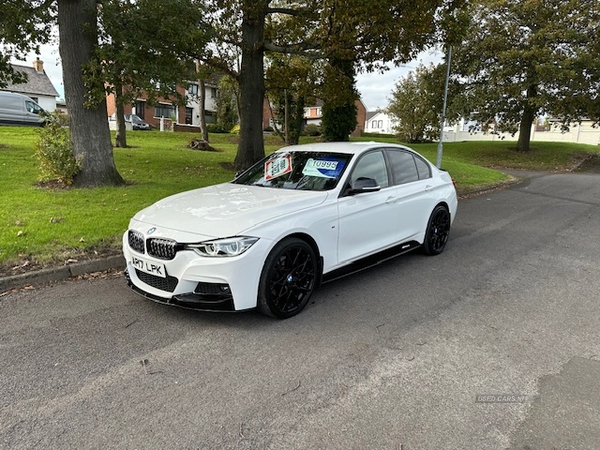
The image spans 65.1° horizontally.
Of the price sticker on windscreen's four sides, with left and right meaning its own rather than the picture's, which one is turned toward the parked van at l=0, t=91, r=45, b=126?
right

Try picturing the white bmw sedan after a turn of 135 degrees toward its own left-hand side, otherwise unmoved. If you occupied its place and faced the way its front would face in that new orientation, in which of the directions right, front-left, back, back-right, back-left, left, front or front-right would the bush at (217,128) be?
left

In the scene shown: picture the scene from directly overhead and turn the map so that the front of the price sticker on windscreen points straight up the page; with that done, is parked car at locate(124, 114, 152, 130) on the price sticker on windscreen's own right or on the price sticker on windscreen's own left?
on the price sticker on windscreen's own right

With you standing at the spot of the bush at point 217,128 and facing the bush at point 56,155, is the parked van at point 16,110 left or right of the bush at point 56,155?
right

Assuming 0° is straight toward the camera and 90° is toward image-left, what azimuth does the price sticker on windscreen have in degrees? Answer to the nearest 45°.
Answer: approximately 45°

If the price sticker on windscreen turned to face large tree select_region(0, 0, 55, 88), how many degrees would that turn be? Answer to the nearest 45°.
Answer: approximately 90° to its right

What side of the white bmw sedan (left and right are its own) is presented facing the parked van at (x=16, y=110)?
right

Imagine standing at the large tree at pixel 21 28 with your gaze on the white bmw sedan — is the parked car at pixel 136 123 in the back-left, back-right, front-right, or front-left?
back-left

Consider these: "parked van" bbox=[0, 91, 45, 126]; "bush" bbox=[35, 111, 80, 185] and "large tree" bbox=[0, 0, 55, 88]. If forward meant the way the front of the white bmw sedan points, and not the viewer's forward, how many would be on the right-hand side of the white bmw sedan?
3

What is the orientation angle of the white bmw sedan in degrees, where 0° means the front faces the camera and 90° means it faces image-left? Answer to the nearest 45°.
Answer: approximately 45°

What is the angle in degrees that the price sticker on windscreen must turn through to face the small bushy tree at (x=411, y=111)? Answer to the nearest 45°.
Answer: approximately 135° to its right
